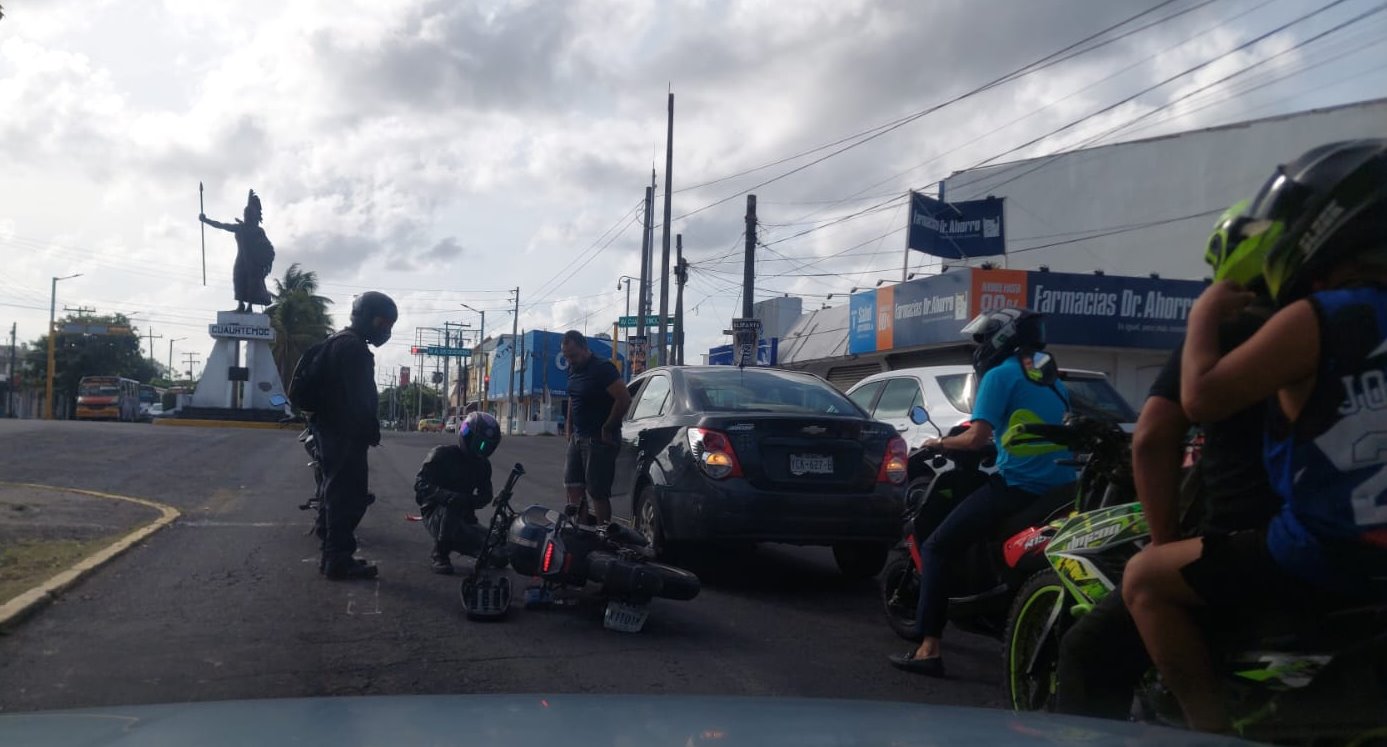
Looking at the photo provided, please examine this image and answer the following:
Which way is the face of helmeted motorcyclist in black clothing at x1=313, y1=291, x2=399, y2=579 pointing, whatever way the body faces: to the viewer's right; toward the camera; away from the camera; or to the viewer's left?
to the viewer's right

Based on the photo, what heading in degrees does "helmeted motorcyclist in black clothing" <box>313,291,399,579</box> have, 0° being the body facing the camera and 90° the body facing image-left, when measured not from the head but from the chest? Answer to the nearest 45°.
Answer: approximately 270°

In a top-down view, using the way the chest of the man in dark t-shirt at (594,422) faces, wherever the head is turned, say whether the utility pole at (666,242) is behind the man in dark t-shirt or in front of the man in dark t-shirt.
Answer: behind

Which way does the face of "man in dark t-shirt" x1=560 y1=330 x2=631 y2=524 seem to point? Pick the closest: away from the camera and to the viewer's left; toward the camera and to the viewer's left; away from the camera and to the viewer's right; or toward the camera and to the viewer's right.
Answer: toward the camera and to the viewer's left

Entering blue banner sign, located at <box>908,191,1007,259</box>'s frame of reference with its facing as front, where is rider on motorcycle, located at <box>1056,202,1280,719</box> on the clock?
The rider on motorcycle is roughly at 12 o'clock from the blue banner sign.

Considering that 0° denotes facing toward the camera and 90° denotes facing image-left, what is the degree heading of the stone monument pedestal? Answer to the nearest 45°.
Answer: approximately 0°

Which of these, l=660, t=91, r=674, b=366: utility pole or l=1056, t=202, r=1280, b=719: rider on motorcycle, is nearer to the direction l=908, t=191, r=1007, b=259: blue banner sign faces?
the rider on motorcycle

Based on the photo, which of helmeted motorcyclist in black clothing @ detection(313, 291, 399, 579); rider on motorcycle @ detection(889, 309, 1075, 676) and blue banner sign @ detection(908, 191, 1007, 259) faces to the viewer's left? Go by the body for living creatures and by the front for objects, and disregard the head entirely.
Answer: the rider on motorcycle

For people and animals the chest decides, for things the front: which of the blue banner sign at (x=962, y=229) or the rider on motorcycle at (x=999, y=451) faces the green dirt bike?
the blue banner sign
